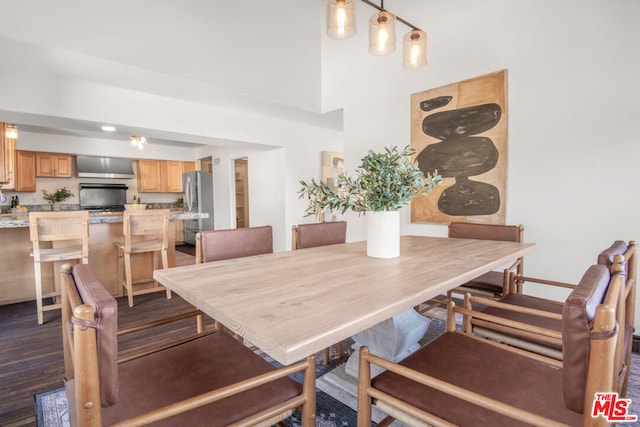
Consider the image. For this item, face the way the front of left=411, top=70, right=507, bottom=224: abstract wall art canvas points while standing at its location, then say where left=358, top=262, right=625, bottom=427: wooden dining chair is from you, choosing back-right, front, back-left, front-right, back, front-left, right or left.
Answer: front-left

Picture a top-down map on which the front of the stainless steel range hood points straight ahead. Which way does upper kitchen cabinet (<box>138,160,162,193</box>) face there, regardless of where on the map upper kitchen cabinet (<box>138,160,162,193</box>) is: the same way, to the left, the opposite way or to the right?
the same way

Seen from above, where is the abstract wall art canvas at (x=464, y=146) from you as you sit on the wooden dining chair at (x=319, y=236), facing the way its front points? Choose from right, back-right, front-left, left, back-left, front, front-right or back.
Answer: left

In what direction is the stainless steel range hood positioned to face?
toward the camera

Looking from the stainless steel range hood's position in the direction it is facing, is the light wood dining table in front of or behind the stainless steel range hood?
in front

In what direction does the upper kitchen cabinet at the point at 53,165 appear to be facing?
toward the camera

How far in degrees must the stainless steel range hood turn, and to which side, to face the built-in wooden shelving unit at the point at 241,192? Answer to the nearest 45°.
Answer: approximately 90° to its left

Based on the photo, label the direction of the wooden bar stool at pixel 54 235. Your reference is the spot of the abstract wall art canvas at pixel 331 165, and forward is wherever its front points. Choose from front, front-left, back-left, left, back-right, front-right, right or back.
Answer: right

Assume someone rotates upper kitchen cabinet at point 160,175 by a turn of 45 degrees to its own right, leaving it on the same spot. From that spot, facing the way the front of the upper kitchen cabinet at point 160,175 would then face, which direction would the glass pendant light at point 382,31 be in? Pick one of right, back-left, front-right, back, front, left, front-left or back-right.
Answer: front-left

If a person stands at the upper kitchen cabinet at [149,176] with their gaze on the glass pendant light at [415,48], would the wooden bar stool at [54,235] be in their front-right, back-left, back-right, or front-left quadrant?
front-right

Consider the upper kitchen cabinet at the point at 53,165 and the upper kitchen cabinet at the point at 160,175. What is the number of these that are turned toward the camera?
2

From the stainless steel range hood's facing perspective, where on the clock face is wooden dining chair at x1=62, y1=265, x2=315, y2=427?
The wooden dining chair is roughly at 12 o'clock from the stainless steel range hood.

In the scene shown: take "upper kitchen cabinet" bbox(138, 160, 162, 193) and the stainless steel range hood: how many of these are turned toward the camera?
2

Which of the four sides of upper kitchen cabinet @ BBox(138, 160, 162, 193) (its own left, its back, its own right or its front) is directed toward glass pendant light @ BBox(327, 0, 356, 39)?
front

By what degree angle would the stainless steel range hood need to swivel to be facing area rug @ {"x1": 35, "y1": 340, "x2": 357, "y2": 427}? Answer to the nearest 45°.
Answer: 0° — it already faces it

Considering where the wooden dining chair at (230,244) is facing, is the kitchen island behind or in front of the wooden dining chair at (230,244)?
behind

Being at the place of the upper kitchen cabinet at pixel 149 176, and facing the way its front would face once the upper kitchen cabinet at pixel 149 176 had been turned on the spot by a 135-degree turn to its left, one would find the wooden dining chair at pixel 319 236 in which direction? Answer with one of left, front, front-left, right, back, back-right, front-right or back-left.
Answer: back-right
